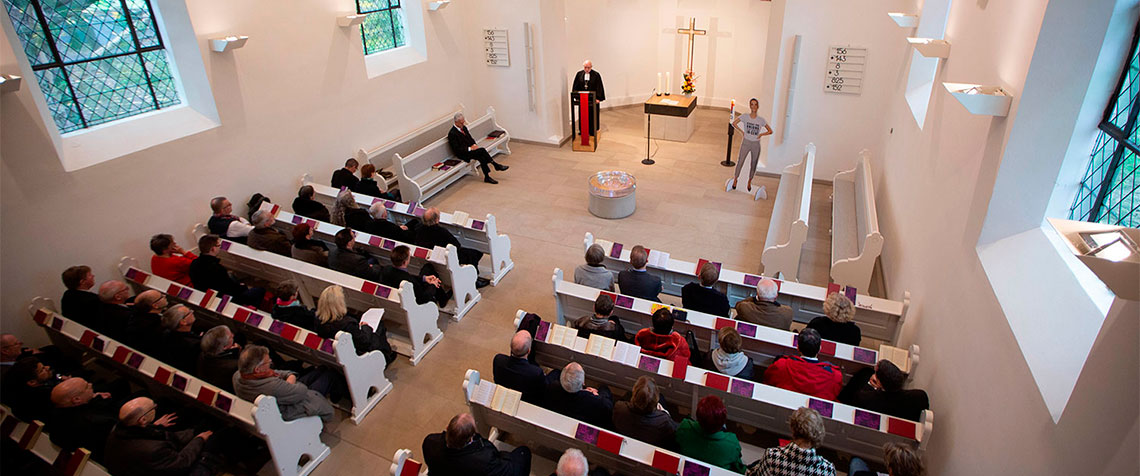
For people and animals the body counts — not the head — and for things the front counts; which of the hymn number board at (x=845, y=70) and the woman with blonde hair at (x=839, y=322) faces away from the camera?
the woman with blonde hair

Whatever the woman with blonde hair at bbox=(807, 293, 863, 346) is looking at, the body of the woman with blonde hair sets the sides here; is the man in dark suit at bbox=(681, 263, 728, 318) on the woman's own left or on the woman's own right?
on the woman's own left

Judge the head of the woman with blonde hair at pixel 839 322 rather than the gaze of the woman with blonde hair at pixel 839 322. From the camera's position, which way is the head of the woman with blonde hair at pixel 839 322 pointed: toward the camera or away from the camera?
away from the camera

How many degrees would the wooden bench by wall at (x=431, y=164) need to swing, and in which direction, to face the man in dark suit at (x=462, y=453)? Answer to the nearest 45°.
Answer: approximately 45° to its right

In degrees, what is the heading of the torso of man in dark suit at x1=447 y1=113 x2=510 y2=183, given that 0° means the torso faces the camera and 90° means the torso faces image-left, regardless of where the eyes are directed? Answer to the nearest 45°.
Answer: approximately 315°

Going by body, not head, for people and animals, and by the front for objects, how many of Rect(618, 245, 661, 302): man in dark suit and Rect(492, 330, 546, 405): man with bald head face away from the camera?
2

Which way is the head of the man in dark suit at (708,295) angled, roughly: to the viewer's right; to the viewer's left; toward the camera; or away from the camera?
away from the camera

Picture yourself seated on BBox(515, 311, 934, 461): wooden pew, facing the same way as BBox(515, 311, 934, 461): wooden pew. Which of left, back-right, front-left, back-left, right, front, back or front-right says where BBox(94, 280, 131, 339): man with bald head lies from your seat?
back-left

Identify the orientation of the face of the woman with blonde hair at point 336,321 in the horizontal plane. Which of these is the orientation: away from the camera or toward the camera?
away from the camera

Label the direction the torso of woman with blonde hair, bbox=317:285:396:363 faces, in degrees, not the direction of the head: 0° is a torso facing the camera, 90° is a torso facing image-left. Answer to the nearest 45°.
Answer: approximately 225°

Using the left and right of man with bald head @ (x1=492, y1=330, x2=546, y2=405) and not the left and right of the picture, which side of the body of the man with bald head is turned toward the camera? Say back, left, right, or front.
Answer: back

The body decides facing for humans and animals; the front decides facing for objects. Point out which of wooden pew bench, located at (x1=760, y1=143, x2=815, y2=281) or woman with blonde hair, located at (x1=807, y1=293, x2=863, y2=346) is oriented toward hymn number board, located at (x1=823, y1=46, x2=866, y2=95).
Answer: the woman with blonde hair

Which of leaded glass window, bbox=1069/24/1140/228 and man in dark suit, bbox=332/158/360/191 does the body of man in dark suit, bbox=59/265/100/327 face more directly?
the man in dark suit

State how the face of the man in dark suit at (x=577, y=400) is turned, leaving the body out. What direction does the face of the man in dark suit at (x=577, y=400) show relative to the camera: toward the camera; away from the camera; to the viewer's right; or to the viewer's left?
away from the camera

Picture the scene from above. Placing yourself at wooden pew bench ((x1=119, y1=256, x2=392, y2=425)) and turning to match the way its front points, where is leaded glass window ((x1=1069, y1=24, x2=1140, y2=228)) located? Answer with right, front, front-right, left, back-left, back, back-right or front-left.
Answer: right

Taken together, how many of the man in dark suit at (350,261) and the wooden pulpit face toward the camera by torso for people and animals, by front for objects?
1

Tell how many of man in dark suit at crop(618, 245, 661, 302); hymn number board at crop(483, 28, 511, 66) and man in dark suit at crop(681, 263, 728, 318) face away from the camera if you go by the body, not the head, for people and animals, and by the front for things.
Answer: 2

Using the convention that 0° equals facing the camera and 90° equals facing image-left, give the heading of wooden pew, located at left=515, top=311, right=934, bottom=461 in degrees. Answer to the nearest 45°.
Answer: approximately 225°
